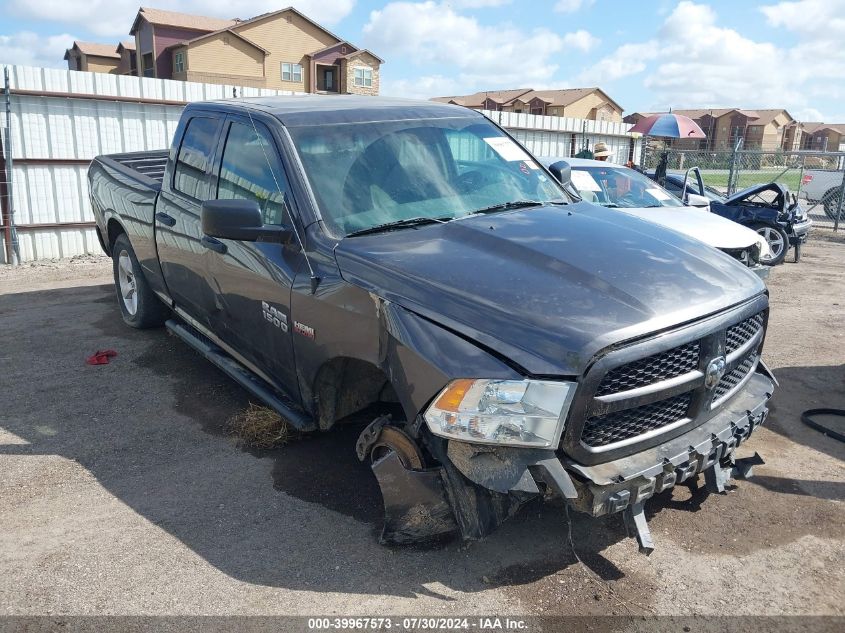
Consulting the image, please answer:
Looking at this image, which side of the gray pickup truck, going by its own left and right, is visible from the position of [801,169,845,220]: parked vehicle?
left

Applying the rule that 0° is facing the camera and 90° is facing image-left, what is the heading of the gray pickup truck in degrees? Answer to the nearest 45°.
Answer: approximately 315°

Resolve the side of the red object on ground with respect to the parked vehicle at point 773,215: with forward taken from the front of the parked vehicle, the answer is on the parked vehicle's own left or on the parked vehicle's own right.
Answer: on the parked vehicle's own right

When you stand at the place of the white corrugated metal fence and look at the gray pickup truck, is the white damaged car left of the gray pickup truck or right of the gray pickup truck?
left

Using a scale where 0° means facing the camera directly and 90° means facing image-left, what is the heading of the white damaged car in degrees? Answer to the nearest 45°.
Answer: approximately 315°

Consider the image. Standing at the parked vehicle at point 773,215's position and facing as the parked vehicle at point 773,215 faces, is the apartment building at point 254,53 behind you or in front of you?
behind

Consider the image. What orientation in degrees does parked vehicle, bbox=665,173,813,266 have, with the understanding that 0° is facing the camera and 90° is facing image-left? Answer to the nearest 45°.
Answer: approximately 315°
